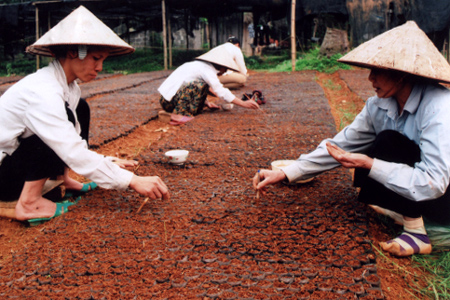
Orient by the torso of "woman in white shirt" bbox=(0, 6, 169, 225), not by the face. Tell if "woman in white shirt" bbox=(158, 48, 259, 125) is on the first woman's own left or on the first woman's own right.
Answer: on the first woman's own left

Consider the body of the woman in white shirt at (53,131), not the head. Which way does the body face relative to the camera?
to the viewer's right

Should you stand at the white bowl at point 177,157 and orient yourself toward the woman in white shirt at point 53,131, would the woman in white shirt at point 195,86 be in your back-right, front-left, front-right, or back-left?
back-right

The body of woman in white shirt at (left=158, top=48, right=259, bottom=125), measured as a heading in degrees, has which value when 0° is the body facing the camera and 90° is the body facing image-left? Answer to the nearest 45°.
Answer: approximately 270°

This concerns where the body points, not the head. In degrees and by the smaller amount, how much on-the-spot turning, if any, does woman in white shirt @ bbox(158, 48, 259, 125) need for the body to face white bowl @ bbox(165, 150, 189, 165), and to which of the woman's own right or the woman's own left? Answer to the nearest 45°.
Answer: approximately 90° to the woman's own right

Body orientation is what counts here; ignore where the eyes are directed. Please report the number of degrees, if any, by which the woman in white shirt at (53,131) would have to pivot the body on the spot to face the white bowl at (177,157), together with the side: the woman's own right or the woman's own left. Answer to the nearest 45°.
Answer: approximately 45° to the woman's own left

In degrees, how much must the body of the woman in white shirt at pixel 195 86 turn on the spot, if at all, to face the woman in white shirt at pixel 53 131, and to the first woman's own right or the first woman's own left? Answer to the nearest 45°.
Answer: approximately 90° to the first woman's own right

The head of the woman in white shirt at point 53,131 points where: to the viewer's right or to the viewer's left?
to the viewer's right

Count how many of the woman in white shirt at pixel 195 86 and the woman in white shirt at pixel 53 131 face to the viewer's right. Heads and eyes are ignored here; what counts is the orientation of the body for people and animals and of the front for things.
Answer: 2
